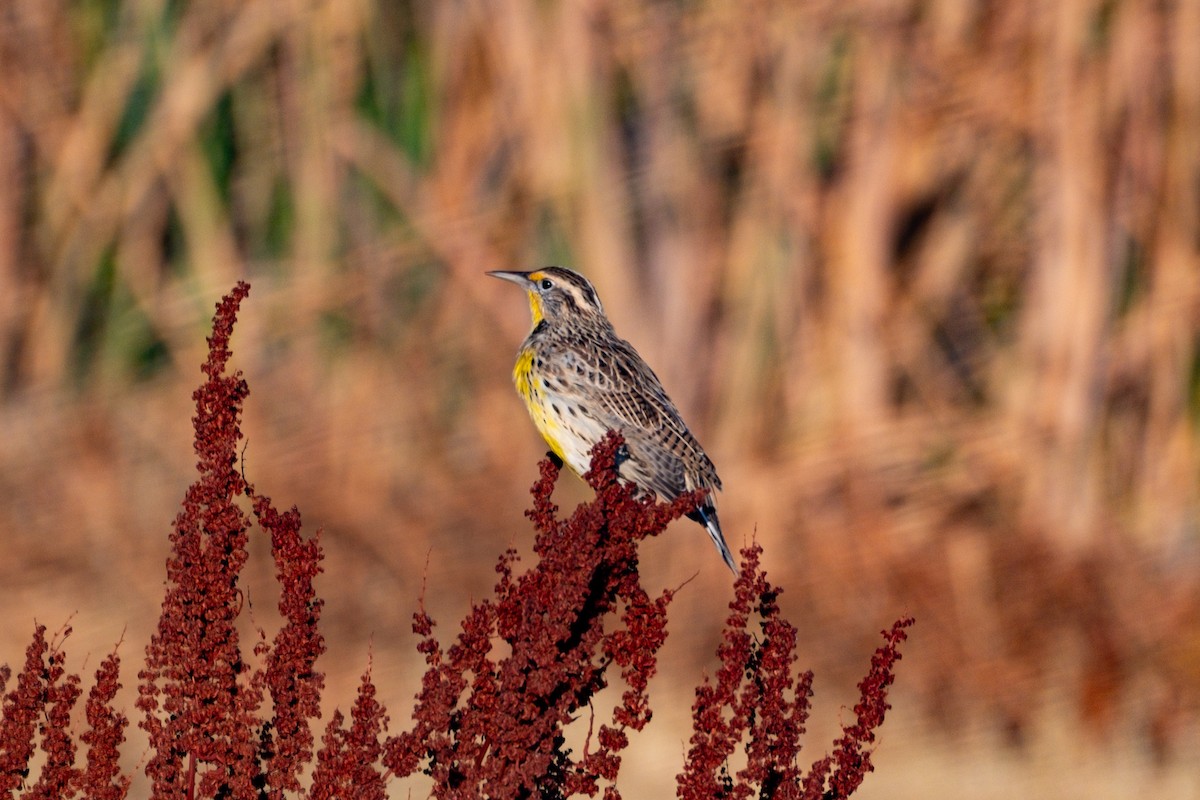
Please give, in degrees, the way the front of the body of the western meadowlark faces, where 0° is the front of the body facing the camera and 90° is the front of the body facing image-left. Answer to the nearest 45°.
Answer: approximately 90°
